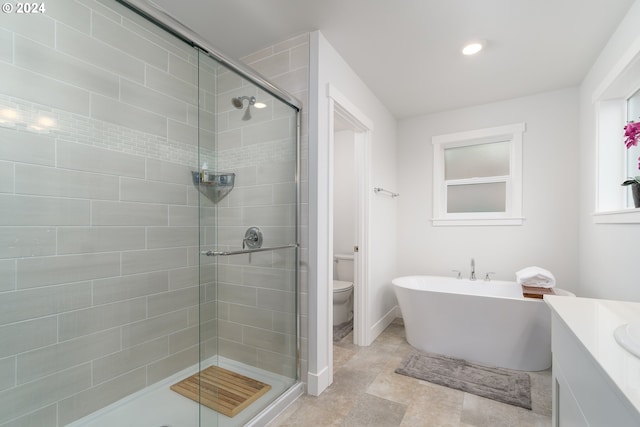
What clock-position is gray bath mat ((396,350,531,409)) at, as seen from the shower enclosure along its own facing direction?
The gray bath mat is roughly at 11 o'clock from the shower enclosure.

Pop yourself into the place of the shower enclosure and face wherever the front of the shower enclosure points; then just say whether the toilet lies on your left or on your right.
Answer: on your left

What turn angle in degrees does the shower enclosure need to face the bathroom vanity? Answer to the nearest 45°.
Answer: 0° — it already faces it

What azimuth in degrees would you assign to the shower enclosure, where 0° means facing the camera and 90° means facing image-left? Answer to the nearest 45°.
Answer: approximately 315°

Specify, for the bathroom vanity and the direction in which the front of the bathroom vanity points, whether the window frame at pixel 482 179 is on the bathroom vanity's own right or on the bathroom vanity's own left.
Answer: on the bathroom vanity's own right

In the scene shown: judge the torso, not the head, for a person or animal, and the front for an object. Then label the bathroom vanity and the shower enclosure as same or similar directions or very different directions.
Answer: very different directions

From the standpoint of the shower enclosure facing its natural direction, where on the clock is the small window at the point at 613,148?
The small window is roughly at 11 o'clock from the shower enclosure.

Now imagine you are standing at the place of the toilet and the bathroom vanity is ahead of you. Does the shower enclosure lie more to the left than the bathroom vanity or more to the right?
right

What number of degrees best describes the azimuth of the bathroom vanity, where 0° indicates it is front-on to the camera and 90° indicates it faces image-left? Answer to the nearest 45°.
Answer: approximately 45°

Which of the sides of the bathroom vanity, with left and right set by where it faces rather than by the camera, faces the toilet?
right

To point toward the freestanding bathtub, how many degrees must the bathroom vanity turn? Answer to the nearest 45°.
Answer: approximately 90° to its right
